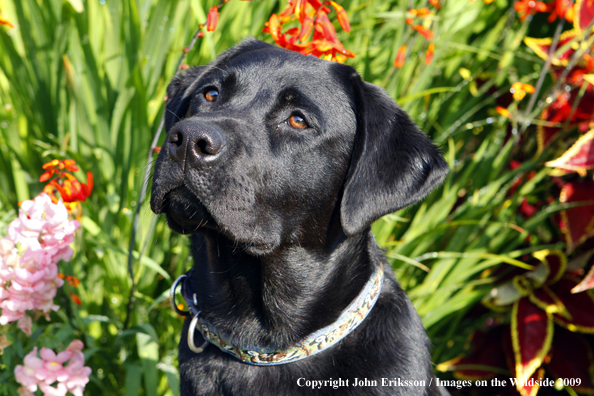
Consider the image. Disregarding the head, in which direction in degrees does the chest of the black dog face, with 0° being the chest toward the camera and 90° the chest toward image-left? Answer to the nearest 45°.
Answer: approximately 45°

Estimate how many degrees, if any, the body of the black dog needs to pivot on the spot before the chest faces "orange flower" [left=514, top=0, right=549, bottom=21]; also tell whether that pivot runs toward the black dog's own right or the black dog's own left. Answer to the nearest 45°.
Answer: approximately 180°

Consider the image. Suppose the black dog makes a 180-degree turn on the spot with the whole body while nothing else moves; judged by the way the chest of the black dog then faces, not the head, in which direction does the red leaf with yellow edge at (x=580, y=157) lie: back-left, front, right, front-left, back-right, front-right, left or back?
front

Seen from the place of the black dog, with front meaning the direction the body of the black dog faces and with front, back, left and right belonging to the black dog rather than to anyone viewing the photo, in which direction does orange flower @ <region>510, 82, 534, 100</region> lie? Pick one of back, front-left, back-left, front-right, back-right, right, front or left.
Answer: back

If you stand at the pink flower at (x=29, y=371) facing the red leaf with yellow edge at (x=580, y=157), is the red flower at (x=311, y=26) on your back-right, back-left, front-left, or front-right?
front-left
